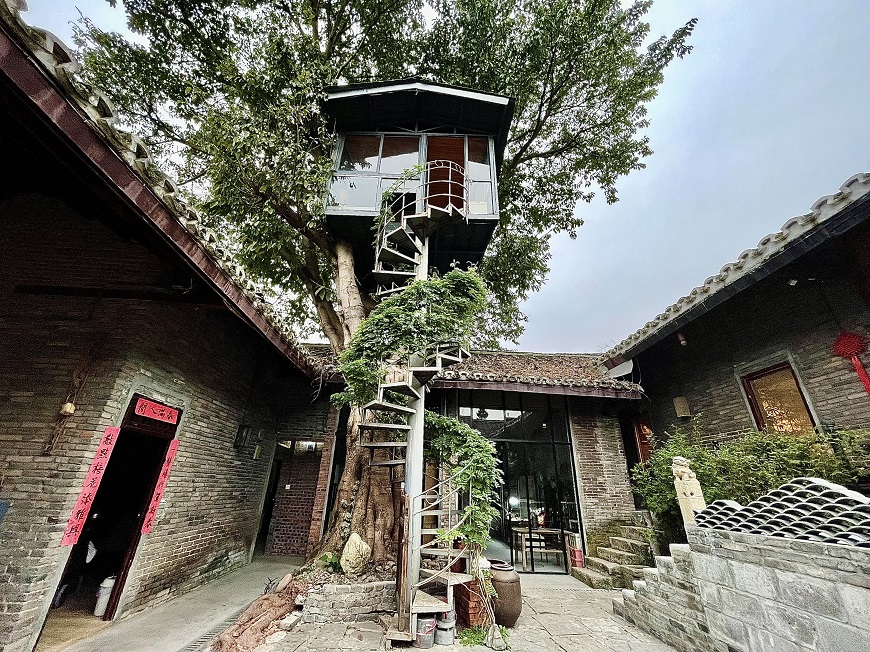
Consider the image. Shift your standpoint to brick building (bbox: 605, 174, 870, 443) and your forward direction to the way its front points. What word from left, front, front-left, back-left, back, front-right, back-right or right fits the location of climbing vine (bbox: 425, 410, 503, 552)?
front

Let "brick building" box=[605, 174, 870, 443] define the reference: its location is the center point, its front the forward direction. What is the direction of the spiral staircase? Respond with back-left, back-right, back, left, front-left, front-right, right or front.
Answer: front

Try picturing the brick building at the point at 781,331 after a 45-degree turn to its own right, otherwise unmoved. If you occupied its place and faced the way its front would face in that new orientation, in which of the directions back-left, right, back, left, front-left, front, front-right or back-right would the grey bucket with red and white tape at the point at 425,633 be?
front-left

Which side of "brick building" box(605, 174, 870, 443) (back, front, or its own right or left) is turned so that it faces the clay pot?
front

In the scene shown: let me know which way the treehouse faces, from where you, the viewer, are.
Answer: facing the viewer

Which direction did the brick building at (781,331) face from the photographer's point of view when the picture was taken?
facing the viewer and to the left of the viewer

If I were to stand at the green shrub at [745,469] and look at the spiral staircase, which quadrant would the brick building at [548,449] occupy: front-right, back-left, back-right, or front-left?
front-right

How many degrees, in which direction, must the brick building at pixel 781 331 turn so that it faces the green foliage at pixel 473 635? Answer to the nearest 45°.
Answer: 0° — it already faces it

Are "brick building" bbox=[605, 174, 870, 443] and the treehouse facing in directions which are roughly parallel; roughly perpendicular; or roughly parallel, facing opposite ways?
roughly perpendicular

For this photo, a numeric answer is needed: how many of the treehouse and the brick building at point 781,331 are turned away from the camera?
0

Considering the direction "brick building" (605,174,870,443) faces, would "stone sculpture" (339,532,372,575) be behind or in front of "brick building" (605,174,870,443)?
in front
